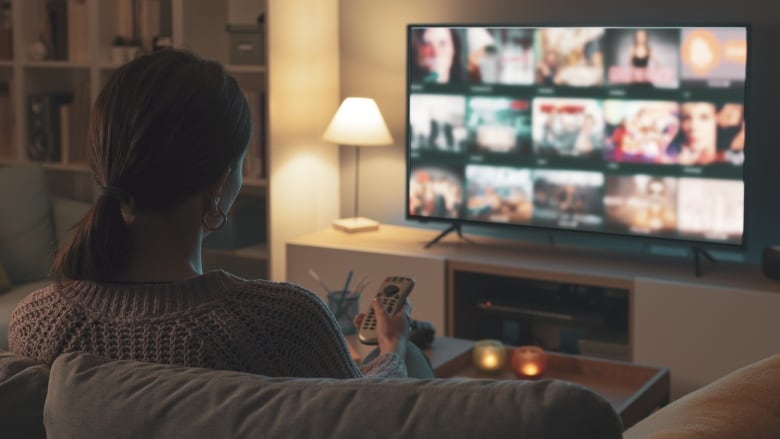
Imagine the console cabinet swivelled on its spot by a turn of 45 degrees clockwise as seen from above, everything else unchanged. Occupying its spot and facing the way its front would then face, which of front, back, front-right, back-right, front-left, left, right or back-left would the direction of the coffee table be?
left

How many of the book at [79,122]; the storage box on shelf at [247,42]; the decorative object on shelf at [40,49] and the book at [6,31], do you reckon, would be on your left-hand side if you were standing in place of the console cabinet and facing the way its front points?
0

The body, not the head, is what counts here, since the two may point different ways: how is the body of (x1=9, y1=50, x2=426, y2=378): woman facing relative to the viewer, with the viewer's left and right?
facing away from the viewer and to the right of the viewer

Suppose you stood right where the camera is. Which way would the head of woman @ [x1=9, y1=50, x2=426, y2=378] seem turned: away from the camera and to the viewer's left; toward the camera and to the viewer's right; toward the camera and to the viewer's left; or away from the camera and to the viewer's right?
away from the camera and to the viewer's right

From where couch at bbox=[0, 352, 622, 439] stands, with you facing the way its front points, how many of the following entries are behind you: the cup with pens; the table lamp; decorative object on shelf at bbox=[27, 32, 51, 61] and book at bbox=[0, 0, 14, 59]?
0

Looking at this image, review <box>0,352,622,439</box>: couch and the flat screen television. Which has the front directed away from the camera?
the couch

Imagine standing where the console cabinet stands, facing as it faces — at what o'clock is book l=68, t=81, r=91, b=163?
The book is roughly at 2 o'clock from the console cabinet.

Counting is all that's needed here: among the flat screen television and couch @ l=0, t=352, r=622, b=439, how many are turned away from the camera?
1

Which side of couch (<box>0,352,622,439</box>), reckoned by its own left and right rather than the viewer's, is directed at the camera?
back

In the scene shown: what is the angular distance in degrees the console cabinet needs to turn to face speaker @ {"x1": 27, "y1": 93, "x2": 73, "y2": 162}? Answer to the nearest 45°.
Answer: approximately 45° to its right

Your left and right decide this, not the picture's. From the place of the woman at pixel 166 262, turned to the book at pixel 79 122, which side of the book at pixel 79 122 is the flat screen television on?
right

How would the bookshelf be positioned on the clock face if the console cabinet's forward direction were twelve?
The bookshelf is roughly at 2 o'clock from the console cabinet.

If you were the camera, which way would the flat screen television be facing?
facing the viewer and to the left of the viewer

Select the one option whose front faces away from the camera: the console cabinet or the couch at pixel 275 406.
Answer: the couch

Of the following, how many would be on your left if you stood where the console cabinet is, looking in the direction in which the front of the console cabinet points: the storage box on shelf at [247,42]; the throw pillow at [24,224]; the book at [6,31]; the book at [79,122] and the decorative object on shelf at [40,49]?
0

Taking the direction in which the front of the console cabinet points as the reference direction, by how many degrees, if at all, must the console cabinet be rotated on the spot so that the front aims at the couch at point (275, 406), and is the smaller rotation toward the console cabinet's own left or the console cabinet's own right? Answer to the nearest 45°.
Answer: approximately 45° to the console cabinet's own left

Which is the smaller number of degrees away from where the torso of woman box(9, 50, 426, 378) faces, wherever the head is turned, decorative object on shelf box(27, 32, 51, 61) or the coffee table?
the coffee table

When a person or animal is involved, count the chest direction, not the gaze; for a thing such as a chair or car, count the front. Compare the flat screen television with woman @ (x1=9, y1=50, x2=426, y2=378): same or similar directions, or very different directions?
very different directions
